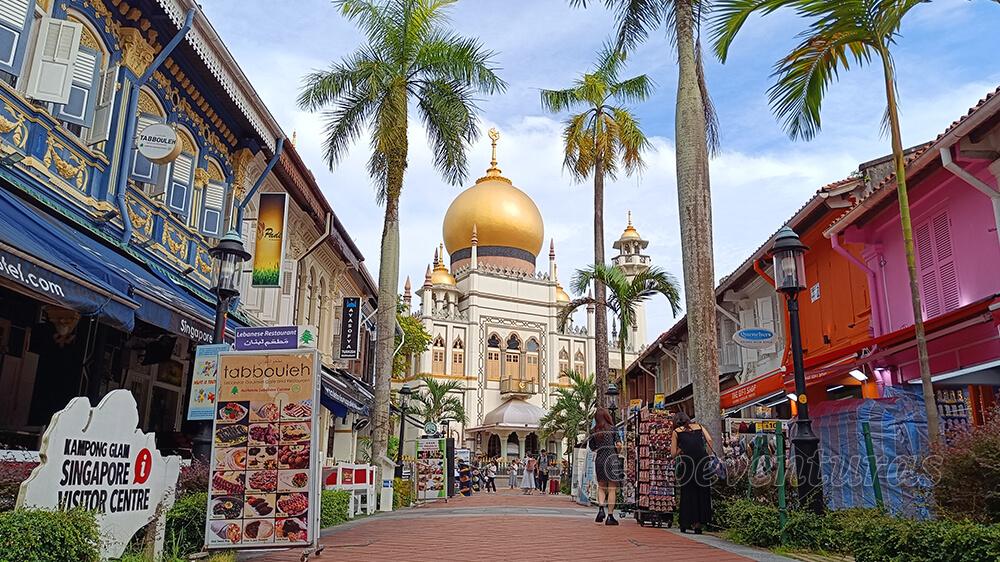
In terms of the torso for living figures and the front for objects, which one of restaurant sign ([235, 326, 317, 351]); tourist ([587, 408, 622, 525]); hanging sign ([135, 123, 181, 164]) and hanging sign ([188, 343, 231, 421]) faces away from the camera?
the tourist

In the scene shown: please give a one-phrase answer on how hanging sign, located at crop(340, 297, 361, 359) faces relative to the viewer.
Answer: facing the viewer

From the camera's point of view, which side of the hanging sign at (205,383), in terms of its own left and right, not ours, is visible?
front

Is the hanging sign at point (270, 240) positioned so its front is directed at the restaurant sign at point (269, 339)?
yes

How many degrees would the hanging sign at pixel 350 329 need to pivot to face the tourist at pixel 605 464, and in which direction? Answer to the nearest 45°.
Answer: approximately 45° to its left

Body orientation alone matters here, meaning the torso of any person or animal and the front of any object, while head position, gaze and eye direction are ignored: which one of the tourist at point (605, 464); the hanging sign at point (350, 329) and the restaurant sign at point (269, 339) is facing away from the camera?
the tourist

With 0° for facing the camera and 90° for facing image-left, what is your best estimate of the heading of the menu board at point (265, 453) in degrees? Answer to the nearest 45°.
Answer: approximately 0°

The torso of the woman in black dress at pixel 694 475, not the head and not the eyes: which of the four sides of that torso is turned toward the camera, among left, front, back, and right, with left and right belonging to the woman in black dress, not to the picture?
back

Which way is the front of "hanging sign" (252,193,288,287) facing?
toward the camera

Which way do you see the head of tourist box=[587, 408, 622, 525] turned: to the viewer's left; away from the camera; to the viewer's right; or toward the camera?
away from the camera

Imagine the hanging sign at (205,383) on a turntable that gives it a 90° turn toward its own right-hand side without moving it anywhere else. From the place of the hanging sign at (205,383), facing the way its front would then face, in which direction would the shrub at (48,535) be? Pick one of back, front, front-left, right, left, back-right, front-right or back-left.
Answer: left

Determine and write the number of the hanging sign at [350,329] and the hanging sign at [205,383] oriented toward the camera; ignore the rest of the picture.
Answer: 2

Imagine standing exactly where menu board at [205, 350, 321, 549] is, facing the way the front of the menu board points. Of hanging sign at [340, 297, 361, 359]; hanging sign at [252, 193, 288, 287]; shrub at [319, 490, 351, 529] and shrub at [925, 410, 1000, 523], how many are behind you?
3

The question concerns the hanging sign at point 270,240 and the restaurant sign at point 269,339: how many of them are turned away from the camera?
0

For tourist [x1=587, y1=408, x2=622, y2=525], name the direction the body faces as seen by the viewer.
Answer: away from the camera
